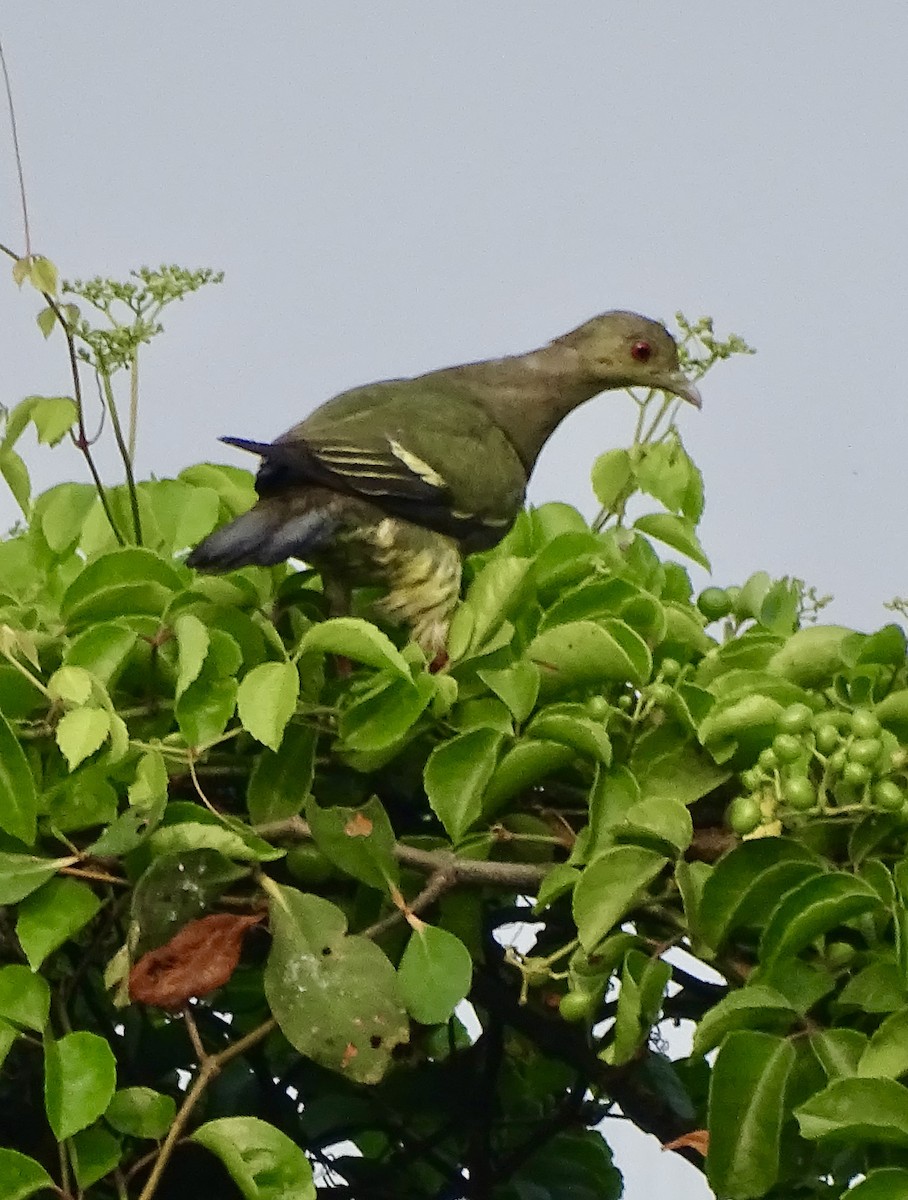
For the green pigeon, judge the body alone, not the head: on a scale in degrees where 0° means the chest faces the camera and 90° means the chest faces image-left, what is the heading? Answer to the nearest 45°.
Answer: approximately 270°
